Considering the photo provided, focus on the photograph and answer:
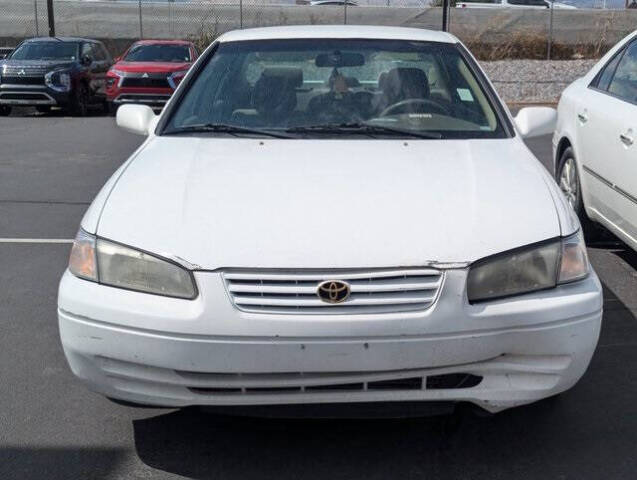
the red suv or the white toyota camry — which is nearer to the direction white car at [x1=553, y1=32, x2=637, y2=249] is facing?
the white toyota camry

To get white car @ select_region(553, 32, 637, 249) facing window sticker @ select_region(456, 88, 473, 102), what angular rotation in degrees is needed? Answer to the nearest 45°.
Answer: approximately 90° to its right

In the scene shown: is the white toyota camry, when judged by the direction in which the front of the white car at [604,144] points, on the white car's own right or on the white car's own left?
on the white car's own right

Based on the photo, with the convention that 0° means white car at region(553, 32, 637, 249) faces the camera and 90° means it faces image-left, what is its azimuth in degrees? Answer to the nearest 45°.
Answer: approximately 315°

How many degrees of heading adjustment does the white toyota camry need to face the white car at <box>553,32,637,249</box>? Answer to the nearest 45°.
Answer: approximately 135° to its left

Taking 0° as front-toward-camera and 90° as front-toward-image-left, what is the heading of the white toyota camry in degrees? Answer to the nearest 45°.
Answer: approximately 0°

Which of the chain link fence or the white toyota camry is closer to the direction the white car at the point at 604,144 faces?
the white toyota camry

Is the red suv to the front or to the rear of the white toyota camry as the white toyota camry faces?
to the rear

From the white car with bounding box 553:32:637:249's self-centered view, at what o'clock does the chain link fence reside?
The chain link fence is roughly at 7 o'clock from the white car.

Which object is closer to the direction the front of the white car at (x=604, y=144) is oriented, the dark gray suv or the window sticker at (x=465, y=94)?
the window sticker

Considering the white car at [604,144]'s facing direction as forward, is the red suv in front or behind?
behind
